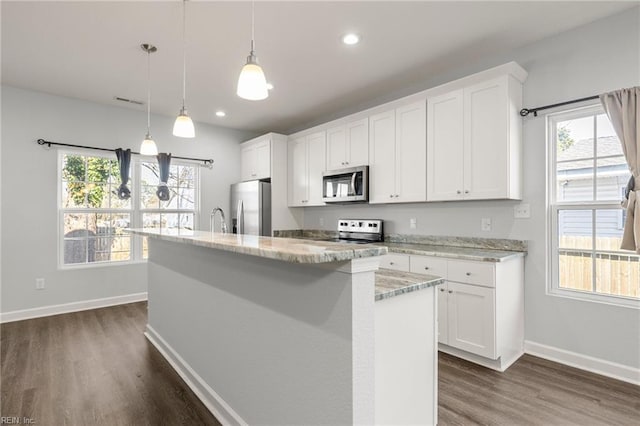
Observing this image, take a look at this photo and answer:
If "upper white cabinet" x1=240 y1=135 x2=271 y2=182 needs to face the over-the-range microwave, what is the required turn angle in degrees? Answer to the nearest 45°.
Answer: approximately 90° to its left

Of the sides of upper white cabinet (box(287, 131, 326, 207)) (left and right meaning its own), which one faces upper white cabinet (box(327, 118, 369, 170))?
left

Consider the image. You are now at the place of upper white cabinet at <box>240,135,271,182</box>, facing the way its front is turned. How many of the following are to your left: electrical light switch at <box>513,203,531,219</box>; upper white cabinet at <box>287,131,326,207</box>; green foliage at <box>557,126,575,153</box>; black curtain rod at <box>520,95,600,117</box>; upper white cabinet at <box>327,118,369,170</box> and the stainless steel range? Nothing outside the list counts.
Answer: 6

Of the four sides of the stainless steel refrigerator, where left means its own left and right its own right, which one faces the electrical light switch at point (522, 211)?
left

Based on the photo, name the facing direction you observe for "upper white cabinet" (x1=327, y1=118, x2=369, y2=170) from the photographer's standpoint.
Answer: facing the viewer and to the left of the viewer

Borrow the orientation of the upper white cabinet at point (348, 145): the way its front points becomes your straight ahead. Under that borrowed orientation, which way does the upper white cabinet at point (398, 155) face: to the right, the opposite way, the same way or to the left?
the same way

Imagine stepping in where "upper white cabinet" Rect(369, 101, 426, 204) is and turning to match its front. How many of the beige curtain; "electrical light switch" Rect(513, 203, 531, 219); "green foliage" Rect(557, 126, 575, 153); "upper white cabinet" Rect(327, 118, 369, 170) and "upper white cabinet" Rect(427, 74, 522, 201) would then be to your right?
1

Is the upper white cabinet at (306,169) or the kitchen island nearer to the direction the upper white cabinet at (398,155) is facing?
the kitchen island

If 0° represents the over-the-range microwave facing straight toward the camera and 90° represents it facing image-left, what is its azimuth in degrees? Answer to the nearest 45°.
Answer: approximately 45°

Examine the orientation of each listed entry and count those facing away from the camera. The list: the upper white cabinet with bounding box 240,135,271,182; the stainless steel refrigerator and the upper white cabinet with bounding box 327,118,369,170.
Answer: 0

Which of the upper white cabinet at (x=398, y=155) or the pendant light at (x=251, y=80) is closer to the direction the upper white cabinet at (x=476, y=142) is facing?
the pendant light

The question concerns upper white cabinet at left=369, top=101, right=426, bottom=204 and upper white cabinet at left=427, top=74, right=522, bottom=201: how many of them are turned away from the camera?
0

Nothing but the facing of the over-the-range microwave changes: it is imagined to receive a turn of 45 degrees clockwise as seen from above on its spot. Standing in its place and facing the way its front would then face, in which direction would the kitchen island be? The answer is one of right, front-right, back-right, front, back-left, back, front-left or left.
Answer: left

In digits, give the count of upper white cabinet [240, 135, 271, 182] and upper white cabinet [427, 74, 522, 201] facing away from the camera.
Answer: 0

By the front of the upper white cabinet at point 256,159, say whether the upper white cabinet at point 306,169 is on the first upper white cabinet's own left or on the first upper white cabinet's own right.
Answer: on the first upper white cabinet's own left

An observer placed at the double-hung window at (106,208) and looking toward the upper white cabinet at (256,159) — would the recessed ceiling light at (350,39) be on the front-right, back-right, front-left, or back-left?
front-right

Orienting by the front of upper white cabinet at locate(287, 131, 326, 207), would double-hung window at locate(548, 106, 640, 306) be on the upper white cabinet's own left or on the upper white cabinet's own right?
on the upper white cabinet's own left
